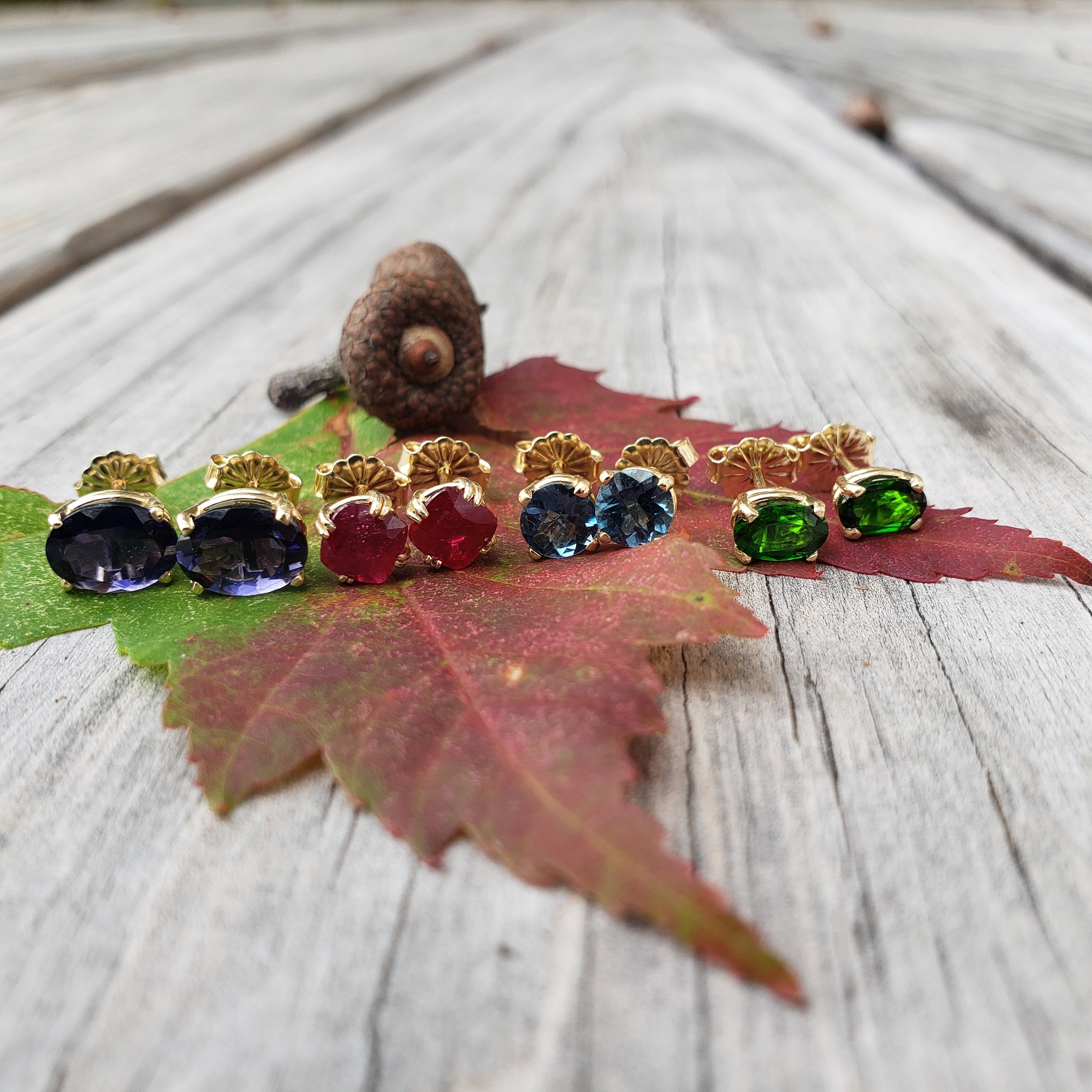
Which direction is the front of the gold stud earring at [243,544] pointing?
toward the camera

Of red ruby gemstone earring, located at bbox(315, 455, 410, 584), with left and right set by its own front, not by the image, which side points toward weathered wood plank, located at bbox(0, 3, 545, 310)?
back

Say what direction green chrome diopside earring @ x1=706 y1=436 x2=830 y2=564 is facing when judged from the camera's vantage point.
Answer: facing the viewer

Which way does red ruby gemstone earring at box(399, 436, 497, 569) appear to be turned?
toward the camera
